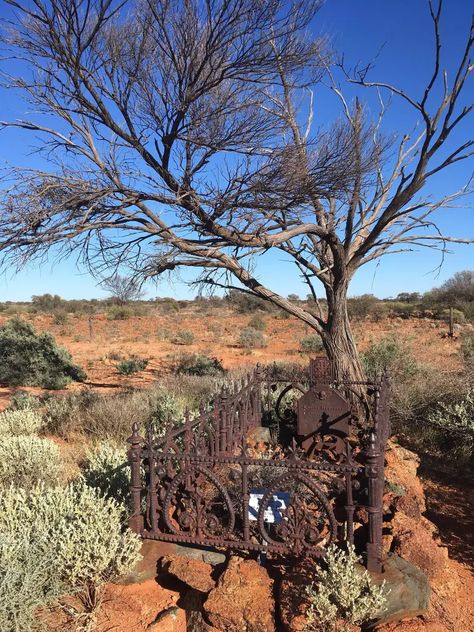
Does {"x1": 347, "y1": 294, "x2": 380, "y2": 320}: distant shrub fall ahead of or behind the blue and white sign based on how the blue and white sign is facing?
behind

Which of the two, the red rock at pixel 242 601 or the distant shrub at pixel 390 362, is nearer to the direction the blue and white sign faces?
the red rock

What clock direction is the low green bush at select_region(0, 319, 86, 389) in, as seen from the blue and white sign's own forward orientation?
The low green bush is roughly at 5 o'clock from the blue and white sign.

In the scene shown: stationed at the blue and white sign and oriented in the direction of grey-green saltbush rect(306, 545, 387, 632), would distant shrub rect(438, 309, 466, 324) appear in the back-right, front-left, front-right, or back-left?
back-left

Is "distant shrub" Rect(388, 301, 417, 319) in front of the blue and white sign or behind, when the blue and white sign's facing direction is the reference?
behind

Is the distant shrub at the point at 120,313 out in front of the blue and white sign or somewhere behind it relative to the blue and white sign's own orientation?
behind

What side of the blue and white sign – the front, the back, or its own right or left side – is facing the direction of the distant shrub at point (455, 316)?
back

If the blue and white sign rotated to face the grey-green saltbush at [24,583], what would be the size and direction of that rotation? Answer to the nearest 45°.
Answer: approximately 45° to its right

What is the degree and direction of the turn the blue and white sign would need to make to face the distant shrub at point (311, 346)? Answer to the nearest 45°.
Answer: approximately 180°

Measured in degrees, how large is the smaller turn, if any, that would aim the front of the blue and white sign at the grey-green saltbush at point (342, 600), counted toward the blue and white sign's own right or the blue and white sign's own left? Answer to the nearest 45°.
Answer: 0° — it already faces it

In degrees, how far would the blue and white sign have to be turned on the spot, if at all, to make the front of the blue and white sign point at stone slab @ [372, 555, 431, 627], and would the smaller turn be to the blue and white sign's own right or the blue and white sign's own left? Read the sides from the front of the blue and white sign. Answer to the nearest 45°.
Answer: approximately 45° to the blue and white sign's own left

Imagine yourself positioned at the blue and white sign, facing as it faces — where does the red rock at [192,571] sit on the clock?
The red rock is roughly at 1 o'clock from the blue and white sign.

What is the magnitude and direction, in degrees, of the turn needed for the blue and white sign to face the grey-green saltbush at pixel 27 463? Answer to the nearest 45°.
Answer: approximately 90° to its right

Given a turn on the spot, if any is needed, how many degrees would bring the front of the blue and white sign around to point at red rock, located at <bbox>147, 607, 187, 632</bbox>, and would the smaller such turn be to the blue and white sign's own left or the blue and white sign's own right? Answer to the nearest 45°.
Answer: approximately 45° to the blue and white sign's own right

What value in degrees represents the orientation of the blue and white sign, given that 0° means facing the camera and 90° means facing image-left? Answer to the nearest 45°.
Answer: approximately 0°

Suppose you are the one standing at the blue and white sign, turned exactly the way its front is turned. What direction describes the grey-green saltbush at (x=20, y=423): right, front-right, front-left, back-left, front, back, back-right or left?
back-right
